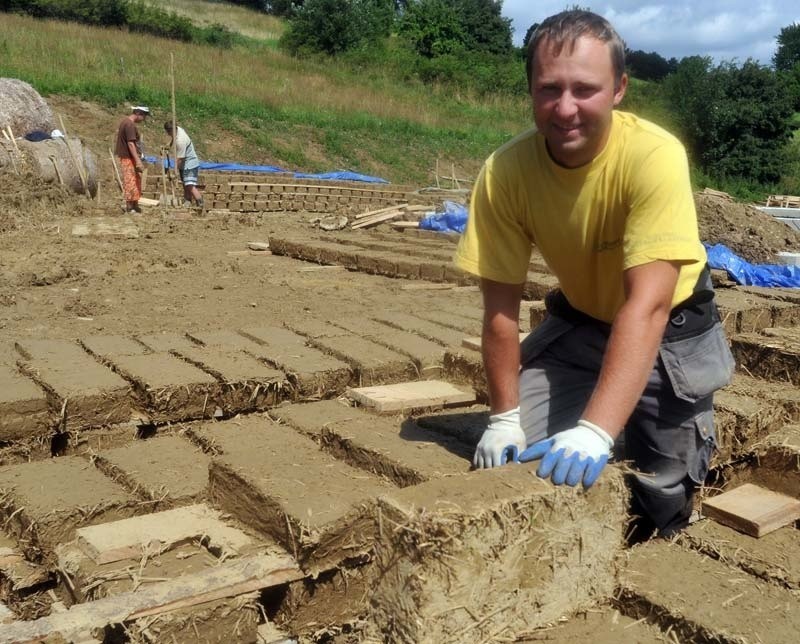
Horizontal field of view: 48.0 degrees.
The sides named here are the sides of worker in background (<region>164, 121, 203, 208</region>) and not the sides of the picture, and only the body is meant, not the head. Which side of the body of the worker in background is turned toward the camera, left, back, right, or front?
left

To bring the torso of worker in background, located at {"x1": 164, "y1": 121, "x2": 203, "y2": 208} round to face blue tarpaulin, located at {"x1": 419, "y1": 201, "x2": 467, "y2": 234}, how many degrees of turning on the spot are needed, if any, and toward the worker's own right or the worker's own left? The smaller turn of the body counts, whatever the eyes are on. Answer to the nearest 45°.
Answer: approximately 135° to the worker's own left

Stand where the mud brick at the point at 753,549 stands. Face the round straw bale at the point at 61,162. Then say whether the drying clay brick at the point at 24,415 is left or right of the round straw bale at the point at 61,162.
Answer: left

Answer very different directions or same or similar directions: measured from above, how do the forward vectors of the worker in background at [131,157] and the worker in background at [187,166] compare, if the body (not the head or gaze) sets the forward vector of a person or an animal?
very different directions

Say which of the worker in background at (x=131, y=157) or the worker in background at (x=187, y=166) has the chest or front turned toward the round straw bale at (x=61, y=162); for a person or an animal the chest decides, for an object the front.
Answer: the worker in background at (x=187, y=166)

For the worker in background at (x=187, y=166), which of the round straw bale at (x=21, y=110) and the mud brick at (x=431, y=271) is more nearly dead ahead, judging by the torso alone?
the round straw bale

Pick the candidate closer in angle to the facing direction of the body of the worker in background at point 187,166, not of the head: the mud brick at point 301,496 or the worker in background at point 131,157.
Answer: the worker in background

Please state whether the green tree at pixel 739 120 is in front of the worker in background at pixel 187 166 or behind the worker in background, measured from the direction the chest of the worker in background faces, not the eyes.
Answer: behind
